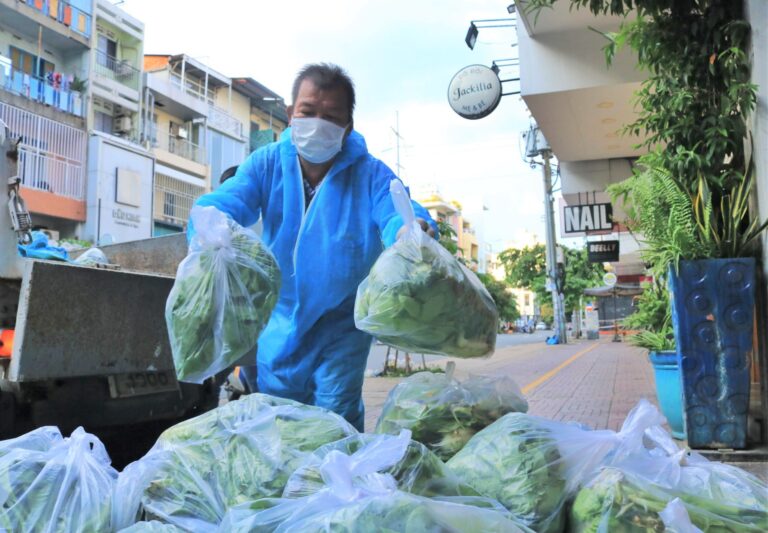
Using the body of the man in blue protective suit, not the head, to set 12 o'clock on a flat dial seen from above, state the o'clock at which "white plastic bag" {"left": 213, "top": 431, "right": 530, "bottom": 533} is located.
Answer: The white plastic bag is roughly at 12 o'clock from the man in blue protective suit.

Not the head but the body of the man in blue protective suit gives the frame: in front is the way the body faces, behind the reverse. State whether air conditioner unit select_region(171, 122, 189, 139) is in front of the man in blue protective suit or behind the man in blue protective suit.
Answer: behind

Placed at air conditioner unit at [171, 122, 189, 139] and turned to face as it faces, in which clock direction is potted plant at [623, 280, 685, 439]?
The potted plant is roughly at 1 o'clock from the air conditioner unit.

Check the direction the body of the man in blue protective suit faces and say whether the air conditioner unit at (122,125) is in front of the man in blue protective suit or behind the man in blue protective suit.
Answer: behind

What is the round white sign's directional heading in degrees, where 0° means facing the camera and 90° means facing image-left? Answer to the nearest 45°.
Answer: approximately 0°

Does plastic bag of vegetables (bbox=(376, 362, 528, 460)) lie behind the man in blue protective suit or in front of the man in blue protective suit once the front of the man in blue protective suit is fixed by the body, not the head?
in front

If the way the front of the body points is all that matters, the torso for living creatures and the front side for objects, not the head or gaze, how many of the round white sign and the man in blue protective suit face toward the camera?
2

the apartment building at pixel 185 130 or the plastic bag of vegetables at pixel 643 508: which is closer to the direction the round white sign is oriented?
the plastic bag of vegetables

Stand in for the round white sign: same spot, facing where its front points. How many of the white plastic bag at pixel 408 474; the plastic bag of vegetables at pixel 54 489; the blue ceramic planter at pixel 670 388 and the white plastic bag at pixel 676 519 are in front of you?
4

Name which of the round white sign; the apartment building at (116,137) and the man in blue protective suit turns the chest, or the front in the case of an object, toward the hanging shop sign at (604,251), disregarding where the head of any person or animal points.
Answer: the apartment building

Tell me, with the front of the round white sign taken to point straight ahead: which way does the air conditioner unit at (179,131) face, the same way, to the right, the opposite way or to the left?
to the left
